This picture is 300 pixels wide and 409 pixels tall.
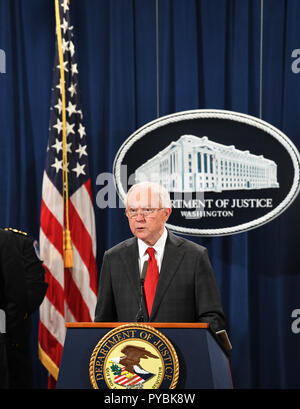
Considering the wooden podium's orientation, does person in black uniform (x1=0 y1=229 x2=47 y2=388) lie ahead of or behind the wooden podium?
behind

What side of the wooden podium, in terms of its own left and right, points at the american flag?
back

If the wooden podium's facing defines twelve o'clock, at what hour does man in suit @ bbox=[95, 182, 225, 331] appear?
The man in suit is roughly at 6 o'clock from the wooden podium.

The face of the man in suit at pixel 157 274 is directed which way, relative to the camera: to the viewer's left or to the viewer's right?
to the viewer's left

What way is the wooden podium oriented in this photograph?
toward the camera
